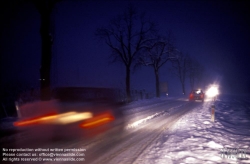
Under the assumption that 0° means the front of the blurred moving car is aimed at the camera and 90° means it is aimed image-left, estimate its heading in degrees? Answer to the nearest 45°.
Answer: approximately 225°

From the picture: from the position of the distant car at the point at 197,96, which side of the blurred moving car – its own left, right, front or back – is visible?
front
